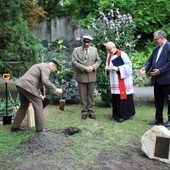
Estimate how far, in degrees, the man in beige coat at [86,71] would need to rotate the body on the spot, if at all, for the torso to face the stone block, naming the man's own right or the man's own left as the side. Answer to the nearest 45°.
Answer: approximately 45° to the man's own left

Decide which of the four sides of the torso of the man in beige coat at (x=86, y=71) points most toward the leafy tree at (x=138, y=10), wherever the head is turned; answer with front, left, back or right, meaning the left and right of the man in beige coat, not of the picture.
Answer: back

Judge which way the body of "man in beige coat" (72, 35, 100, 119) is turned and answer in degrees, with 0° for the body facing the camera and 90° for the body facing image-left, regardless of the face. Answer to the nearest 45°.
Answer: approximately 0°

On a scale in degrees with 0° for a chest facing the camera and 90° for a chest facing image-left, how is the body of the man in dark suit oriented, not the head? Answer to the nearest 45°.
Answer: approximately 45°

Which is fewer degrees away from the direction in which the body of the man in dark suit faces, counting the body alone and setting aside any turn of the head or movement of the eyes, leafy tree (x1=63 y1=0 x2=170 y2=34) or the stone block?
the stone block

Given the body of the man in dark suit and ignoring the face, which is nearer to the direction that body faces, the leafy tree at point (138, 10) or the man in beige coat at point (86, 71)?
the man in beige coat

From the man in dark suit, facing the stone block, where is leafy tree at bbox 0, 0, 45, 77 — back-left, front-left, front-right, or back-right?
back-right

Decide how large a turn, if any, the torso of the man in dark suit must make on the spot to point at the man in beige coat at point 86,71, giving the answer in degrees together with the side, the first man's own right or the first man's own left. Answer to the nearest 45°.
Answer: approximately 45° to the first man's own right

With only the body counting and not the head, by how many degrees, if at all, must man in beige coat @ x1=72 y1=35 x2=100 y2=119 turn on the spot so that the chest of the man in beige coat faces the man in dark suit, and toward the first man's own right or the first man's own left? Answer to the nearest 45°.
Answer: approximately 45° to the first man's own left

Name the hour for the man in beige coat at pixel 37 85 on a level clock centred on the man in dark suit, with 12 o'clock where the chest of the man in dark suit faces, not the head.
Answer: The man in beige coat is roughly at 1 o'clock from the man in dark suit.

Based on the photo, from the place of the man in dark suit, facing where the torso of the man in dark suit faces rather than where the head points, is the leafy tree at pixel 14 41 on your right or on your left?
on your right

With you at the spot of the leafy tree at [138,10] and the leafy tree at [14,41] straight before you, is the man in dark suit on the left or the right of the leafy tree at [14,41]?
left
